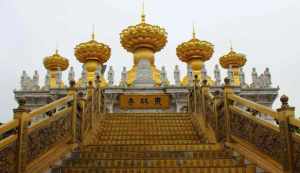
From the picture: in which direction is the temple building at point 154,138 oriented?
toward the camera

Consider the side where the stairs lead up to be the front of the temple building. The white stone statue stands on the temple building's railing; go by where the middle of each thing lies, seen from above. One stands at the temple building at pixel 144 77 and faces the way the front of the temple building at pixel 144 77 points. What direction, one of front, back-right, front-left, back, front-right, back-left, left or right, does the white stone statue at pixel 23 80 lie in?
right
